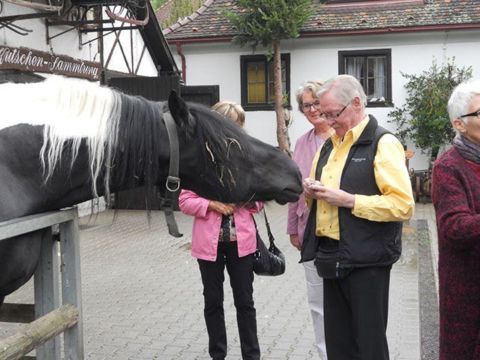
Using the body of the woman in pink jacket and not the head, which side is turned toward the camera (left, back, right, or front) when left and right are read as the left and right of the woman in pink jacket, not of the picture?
front

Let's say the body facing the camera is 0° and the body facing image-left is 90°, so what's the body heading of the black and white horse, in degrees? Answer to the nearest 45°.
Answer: approximately 270°

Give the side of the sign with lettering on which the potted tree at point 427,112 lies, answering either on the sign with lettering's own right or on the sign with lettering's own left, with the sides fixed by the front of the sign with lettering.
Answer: on the sign with lettering's own left

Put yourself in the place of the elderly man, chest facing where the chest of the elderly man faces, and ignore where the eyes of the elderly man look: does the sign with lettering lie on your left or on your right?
on your right

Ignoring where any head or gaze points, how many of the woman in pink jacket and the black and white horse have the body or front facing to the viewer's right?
1

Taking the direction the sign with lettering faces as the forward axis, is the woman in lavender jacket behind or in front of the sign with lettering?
in front

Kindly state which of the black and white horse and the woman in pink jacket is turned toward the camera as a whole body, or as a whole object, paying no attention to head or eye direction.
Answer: the woman in pink jacket

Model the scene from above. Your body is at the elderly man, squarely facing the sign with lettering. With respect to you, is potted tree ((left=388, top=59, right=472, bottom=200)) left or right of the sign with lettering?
right

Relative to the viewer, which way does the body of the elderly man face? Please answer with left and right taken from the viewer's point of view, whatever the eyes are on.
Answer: facing the viewer and to the left of the viewer

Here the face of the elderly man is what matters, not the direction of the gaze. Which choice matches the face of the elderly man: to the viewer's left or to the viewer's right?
to the viewer's left

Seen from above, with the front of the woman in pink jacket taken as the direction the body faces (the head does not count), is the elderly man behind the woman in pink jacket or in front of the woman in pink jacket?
in front

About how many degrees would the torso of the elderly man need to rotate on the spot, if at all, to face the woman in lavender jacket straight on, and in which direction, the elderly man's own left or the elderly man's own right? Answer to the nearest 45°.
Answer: approximately 135° to the elderly man's own right

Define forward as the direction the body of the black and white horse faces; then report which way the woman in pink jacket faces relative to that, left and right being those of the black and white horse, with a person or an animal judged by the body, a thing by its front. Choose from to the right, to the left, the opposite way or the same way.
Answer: to the right

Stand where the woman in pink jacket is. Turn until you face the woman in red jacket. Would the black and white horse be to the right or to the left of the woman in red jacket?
right
